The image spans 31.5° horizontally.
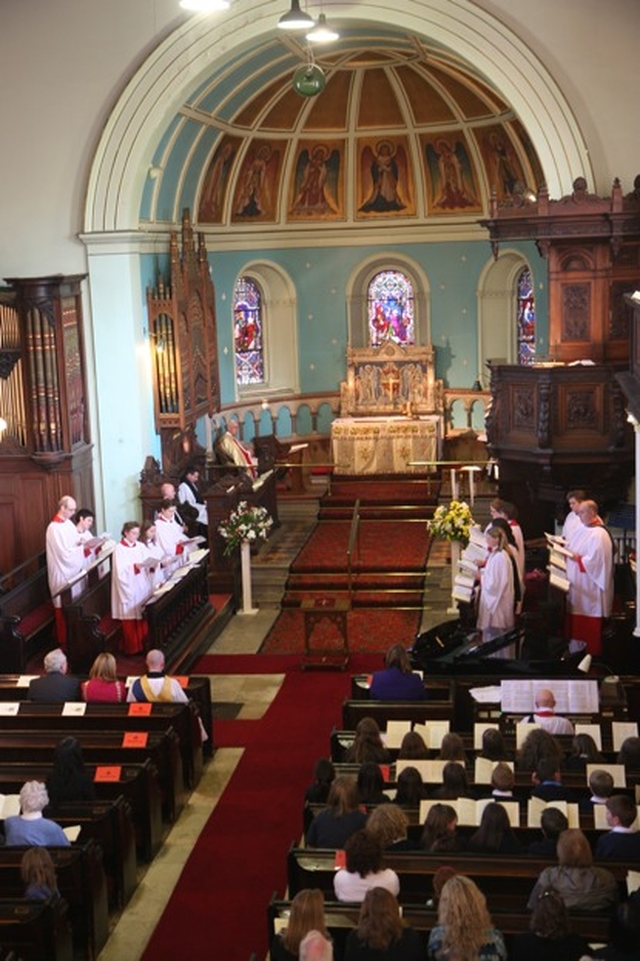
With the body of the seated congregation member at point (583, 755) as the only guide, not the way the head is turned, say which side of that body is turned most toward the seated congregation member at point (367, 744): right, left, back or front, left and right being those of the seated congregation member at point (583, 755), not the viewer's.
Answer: left

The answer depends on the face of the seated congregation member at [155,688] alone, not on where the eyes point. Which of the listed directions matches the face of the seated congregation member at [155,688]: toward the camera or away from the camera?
away from the camera

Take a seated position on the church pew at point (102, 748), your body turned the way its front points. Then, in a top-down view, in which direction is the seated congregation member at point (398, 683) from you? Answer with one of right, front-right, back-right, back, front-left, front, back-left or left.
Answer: right

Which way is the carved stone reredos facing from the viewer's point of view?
toward the camera

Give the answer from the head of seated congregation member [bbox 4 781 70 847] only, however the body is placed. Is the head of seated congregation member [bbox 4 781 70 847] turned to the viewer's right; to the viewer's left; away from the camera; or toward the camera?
away from the camera

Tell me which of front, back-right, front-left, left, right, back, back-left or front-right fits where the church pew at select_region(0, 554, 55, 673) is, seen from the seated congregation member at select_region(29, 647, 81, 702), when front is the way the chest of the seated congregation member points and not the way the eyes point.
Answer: front

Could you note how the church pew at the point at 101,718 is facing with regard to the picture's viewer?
facing away from the viewer

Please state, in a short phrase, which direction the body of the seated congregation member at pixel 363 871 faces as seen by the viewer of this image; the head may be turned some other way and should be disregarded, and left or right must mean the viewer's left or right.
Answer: facing away from the viewer

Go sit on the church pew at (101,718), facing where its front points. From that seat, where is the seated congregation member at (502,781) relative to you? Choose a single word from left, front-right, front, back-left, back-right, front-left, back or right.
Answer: back-right

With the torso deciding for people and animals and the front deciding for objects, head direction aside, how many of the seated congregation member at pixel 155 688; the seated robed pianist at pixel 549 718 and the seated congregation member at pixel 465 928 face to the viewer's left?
0

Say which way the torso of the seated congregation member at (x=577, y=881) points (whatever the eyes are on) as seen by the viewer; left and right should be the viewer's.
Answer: facing away from the viewer

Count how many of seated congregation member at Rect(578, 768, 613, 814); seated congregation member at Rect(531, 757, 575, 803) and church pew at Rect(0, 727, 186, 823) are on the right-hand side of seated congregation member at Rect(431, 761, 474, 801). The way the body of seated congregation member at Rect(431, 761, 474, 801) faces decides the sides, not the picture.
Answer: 2

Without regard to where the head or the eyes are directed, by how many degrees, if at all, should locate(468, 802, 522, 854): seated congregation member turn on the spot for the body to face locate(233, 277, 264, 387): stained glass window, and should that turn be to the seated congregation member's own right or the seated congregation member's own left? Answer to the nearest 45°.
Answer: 0° — they already face it

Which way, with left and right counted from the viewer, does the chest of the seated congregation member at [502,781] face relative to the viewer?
facing away from the viewer

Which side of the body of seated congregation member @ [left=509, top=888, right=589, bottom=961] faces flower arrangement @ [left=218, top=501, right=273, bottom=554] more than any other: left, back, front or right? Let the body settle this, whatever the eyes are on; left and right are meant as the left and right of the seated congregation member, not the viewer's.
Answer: front

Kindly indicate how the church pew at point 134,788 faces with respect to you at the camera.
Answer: facing away from the viewer

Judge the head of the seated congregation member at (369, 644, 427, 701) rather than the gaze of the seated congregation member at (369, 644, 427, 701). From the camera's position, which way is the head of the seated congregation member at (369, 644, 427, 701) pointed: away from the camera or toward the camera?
away from the camera

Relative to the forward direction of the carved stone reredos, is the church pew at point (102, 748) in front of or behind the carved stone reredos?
in front

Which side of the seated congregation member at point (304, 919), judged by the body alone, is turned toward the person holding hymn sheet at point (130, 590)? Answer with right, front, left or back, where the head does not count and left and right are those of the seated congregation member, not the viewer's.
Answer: front

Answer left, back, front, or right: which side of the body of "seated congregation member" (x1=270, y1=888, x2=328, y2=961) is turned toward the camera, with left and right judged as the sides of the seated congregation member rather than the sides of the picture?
back

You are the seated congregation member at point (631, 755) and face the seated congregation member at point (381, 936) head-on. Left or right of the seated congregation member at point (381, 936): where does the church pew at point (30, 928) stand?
right

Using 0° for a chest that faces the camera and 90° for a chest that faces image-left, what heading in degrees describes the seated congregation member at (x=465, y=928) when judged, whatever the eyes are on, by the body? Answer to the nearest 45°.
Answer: approximately 180°
